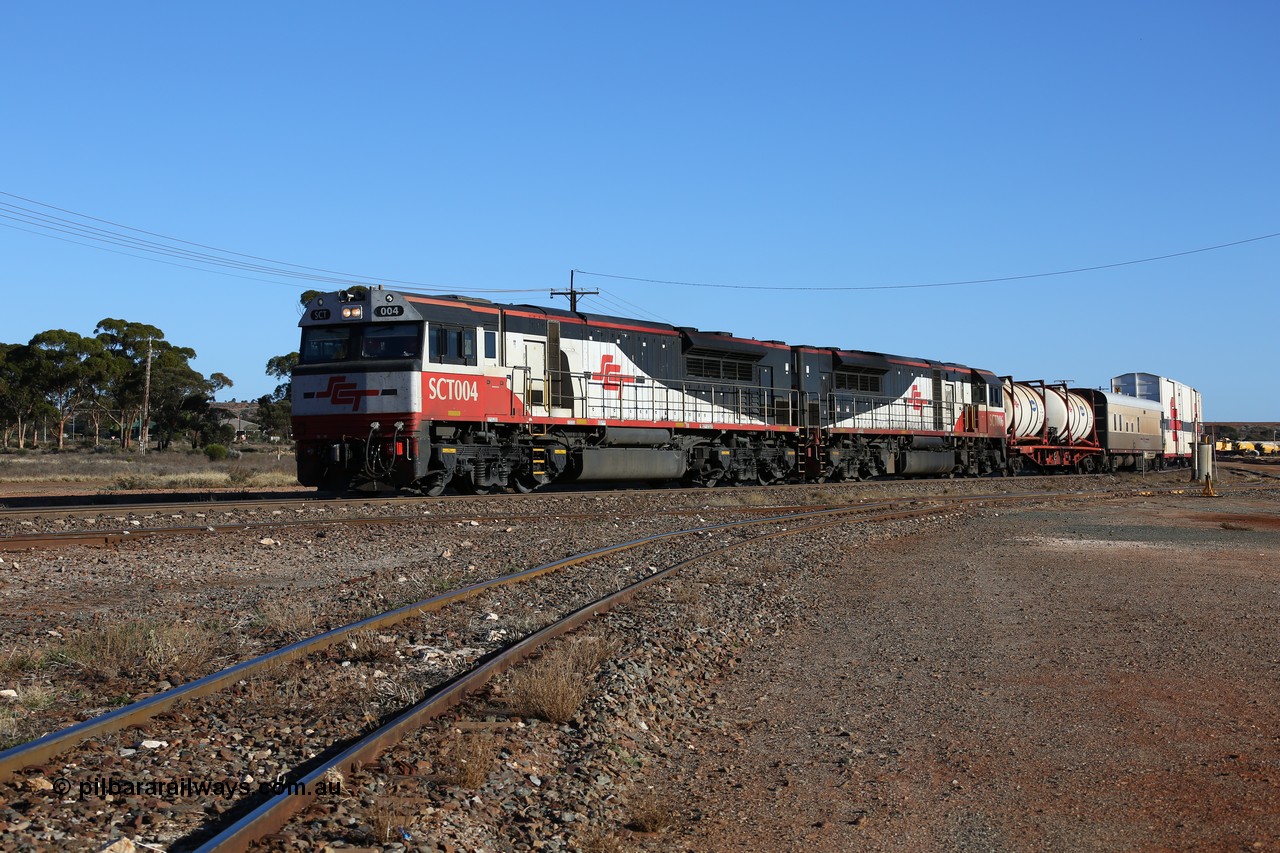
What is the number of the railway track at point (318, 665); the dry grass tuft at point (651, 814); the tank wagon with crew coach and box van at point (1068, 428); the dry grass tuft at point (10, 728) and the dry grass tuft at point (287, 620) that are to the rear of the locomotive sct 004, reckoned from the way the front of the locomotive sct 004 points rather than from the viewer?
1

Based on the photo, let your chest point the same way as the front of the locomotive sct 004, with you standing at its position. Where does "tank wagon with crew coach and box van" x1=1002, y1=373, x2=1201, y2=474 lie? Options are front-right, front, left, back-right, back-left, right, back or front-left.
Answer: back

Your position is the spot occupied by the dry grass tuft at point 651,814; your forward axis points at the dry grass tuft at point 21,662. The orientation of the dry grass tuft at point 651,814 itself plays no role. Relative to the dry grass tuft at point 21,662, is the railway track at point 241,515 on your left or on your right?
right

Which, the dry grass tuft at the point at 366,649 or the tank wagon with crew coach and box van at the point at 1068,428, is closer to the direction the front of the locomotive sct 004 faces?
the dry grass tuft

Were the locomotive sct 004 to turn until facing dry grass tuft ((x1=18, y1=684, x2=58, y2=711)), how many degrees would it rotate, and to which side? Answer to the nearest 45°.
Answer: approximately 45° to its left

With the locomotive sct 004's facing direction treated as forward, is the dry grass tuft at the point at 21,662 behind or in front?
in front

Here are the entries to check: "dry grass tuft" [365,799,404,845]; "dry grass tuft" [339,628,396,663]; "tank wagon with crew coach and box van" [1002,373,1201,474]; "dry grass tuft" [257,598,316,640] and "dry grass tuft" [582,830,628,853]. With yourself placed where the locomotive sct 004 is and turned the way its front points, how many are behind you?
1

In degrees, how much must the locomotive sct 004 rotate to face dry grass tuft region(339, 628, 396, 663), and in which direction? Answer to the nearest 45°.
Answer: approximately 45° to its left

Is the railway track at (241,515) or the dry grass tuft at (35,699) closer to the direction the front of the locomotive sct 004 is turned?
the railway track

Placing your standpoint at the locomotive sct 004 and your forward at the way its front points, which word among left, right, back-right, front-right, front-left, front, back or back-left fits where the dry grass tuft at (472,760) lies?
front-left

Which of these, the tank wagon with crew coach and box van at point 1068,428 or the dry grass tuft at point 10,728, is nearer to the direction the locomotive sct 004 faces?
the dry grass tuft

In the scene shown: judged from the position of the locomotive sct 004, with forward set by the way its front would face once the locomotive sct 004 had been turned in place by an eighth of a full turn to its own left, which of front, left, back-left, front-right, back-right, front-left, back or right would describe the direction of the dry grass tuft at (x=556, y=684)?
front

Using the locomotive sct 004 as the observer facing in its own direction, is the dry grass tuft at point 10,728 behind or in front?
in front
